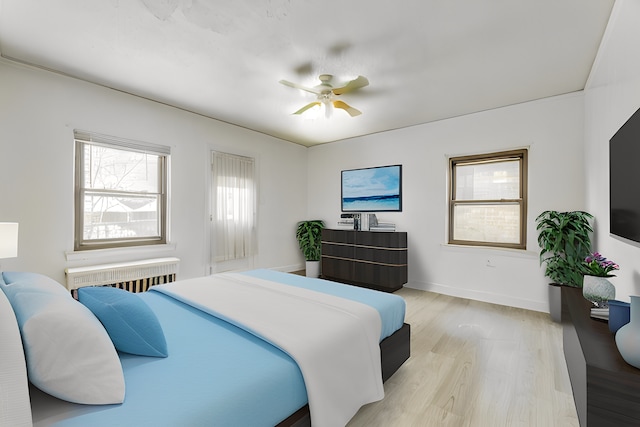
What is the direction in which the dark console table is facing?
to the viewer's left

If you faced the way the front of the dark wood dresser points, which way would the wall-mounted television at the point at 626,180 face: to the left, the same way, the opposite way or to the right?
to the right

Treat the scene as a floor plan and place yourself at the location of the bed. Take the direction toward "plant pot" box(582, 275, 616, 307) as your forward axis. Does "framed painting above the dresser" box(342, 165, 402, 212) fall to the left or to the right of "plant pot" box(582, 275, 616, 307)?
left

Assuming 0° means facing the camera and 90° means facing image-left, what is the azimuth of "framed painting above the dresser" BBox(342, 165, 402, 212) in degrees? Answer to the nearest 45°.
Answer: approximately 45°

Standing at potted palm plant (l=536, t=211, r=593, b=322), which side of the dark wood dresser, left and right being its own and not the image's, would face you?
left

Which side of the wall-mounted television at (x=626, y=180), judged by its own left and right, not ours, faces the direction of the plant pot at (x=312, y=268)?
front

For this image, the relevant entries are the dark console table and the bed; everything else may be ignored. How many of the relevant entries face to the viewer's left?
1

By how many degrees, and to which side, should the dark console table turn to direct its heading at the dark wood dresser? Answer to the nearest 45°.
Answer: approximately 45° to its right

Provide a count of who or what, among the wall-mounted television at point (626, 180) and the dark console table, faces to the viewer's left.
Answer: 2

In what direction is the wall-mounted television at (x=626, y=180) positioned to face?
to the viewer's left
